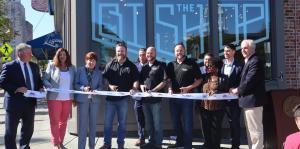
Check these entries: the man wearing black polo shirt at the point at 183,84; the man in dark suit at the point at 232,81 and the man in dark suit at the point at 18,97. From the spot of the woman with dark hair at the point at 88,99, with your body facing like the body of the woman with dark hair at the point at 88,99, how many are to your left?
2

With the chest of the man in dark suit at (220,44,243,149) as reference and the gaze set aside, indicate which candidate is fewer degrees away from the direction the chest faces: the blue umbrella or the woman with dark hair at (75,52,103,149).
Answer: the woman with dark hair

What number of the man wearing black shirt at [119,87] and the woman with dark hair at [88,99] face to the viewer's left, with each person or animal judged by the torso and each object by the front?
0

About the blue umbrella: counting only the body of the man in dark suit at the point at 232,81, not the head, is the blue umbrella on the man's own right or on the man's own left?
on the man's own right

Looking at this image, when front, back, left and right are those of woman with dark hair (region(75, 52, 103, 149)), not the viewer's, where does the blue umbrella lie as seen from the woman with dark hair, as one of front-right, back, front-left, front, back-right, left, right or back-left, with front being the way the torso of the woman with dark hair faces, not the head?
back

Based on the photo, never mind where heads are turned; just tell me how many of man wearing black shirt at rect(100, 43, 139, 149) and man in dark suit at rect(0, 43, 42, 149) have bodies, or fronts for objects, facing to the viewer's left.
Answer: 0

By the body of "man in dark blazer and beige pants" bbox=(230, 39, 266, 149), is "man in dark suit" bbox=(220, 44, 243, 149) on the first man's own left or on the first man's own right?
on the first man's own right

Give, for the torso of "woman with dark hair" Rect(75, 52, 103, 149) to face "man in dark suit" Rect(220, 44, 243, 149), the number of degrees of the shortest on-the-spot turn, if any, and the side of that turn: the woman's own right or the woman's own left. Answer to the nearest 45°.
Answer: approximately 90° to the woman's own left
